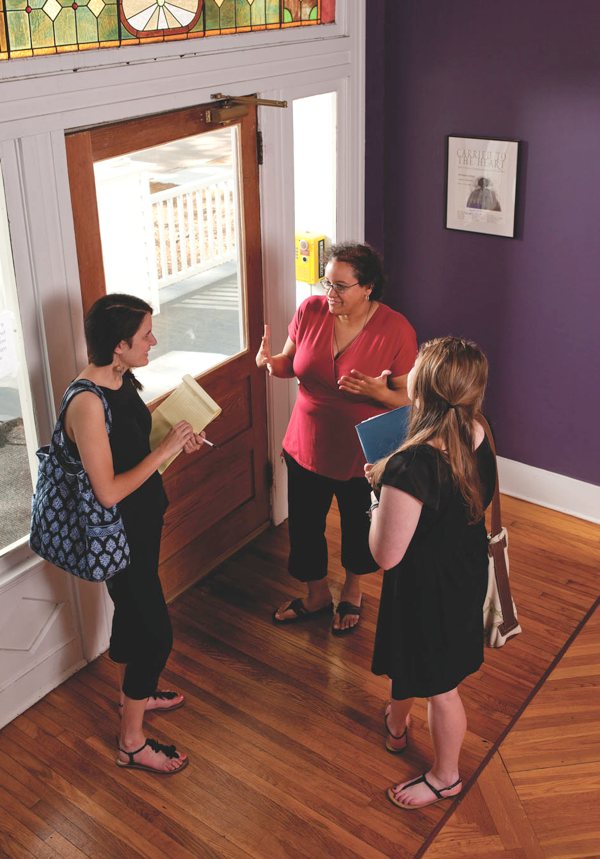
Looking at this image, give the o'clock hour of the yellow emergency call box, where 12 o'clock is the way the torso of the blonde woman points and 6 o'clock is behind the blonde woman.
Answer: The yellow emergency call box is roughly at 1 o'clock from the blonde woman.

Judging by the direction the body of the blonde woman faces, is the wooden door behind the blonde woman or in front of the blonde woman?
in front

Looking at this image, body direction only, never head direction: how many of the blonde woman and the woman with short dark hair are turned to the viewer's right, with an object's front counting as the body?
1

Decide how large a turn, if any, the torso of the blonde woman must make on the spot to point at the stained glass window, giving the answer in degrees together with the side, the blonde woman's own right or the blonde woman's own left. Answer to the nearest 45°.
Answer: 0° — they already face it

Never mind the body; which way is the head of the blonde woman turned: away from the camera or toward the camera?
away from the camera

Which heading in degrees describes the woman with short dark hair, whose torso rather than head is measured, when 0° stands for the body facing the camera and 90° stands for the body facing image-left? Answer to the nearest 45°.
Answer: approximately 270°

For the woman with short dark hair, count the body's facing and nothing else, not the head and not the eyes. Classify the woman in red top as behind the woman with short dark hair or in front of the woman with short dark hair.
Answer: in front

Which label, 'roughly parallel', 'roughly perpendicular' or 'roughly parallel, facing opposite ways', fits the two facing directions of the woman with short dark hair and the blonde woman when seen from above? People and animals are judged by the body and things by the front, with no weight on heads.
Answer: roughly perpendicular

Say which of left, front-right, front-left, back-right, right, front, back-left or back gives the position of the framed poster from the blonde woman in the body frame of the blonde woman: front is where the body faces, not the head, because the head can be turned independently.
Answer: front-right

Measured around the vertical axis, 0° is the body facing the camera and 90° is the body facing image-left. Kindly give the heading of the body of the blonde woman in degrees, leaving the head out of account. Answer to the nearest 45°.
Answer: approximately 135°
